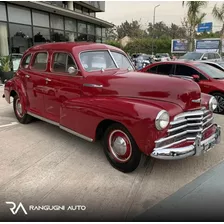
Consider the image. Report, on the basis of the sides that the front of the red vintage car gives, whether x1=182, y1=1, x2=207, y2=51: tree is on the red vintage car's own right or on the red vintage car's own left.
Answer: on the red vintage car's own left

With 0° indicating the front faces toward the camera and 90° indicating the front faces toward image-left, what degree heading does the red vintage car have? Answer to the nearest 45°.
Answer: approximately 315°
